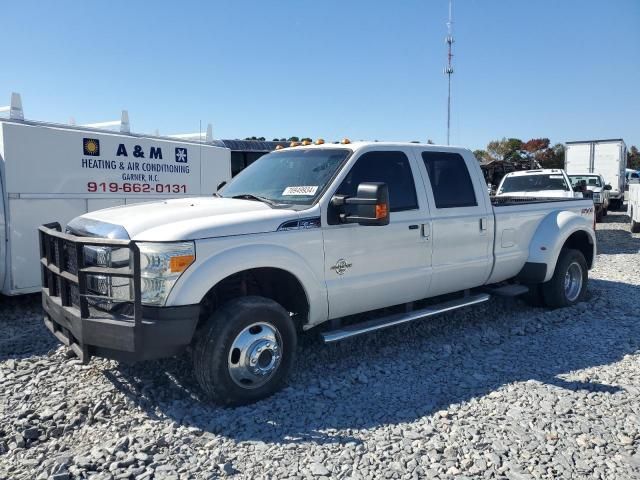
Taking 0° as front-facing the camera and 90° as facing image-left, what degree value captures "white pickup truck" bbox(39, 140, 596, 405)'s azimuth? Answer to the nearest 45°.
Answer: approximately 45°

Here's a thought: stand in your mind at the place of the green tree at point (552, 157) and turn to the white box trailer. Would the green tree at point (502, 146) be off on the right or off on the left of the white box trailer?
right

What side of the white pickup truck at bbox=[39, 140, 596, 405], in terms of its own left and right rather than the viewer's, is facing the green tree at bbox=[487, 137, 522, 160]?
back

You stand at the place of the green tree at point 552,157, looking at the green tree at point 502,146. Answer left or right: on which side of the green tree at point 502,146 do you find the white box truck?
left

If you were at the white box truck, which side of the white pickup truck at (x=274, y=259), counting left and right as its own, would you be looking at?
back

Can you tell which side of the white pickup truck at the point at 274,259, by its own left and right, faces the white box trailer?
right

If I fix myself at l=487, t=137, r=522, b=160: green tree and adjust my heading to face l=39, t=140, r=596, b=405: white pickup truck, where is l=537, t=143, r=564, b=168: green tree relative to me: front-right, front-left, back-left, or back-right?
back-left

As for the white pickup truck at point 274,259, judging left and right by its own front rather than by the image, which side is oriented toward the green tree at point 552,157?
back
